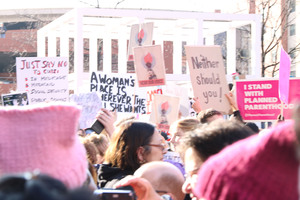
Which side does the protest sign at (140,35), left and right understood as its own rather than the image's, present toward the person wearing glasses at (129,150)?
front

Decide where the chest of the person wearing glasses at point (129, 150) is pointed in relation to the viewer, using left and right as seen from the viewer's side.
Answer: facing to the right of the viewer

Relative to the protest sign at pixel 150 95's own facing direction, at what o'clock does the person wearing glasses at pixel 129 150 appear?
The person wearing glasses is roughly at 12 o'clock from the protest sign.

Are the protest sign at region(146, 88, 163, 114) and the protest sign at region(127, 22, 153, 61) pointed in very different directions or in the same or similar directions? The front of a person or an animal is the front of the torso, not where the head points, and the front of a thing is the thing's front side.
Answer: same or similar directions

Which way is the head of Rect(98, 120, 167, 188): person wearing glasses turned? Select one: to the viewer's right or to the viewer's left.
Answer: to the viewer's right

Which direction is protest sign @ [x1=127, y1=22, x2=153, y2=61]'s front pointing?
toward the camera

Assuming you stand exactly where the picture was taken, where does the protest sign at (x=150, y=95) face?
facing the viewer
